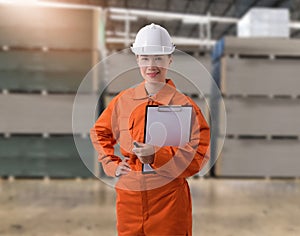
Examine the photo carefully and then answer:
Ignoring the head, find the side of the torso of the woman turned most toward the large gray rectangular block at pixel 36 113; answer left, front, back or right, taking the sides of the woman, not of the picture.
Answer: back

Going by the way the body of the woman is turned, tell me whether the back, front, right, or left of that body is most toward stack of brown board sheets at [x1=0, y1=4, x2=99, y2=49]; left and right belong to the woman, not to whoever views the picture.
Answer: back

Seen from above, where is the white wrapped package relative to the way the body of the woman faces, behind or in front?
behind

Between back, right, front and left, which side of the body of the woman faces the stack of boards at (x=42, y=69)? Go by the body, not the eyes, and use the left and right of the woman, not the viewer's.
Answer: back

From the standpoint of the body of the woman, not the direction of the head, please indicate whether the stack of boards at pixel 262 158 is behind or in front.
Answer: behind

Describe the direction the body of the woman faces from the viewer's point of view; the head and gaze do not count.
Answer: toward the camera

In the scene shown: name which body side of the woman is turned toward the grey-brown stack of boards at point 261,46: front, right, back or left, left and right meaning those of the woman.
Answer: back
